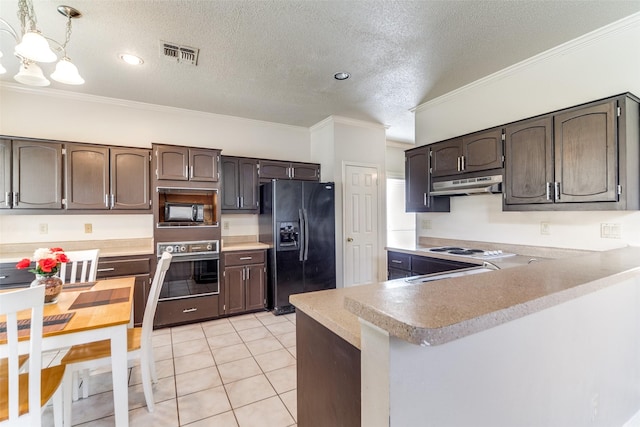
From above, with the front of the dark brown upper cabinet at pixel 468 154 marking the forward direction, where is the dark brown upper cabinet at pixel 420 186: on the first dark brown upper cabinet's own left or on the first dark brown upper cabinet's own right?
on the first dark brown upper cabinet's own right

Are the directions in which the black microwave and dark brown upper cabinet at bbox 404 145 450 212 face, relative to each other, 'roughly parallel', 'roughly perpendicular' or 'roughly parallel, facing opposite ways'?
roughly perpendicular

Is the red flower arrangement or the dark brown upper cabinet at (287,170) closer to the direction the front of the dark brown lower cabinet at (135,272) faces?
the red flower arrangement

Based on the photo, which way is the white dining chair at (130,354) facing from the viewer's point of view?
to the viewer's left

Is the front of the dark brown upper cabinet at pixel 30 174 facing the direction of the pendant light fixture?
yes

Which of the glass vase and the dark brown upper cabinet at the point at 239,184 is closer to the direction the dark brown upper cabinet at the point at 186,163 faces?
the glass vase

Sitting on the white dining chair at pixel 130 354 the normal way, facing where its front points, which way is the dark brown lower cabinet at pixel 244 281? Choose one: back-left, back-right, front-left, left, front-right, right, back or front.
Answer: back-right

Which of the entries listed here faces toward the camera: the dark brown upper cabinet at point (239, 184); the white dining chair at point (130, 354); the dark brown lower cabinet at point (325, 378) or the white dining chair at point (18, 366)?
the dark brown upper cabinet

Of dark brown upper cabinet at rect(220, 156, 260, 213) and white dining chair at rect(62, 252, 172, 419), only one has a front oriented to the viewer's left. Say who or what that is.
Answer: the white dining chair

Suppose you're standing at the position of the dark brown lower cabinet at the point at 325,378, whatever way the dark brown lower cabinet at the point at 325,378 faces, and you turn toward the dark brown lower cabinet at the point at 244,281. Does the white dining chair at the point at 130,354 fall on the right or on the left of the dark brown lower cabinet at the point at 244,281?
left

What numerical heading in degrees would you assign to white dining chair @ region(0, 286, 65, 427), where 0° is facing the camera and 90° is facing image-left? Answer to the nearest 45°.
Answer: approximately 225°

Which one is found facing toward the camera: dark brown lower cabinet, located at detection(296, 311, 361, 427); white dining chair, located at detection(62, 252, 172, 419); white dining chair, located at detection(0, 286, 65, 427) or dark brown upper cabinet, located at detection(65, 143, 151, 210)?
the dark brown upper cabinet

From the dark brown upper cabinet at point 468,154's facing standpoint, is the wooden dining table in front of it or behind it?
in front

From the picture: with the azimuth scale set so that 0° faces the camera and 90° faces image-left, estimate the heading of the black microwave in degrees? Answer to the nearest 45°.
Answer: approximately 0°
